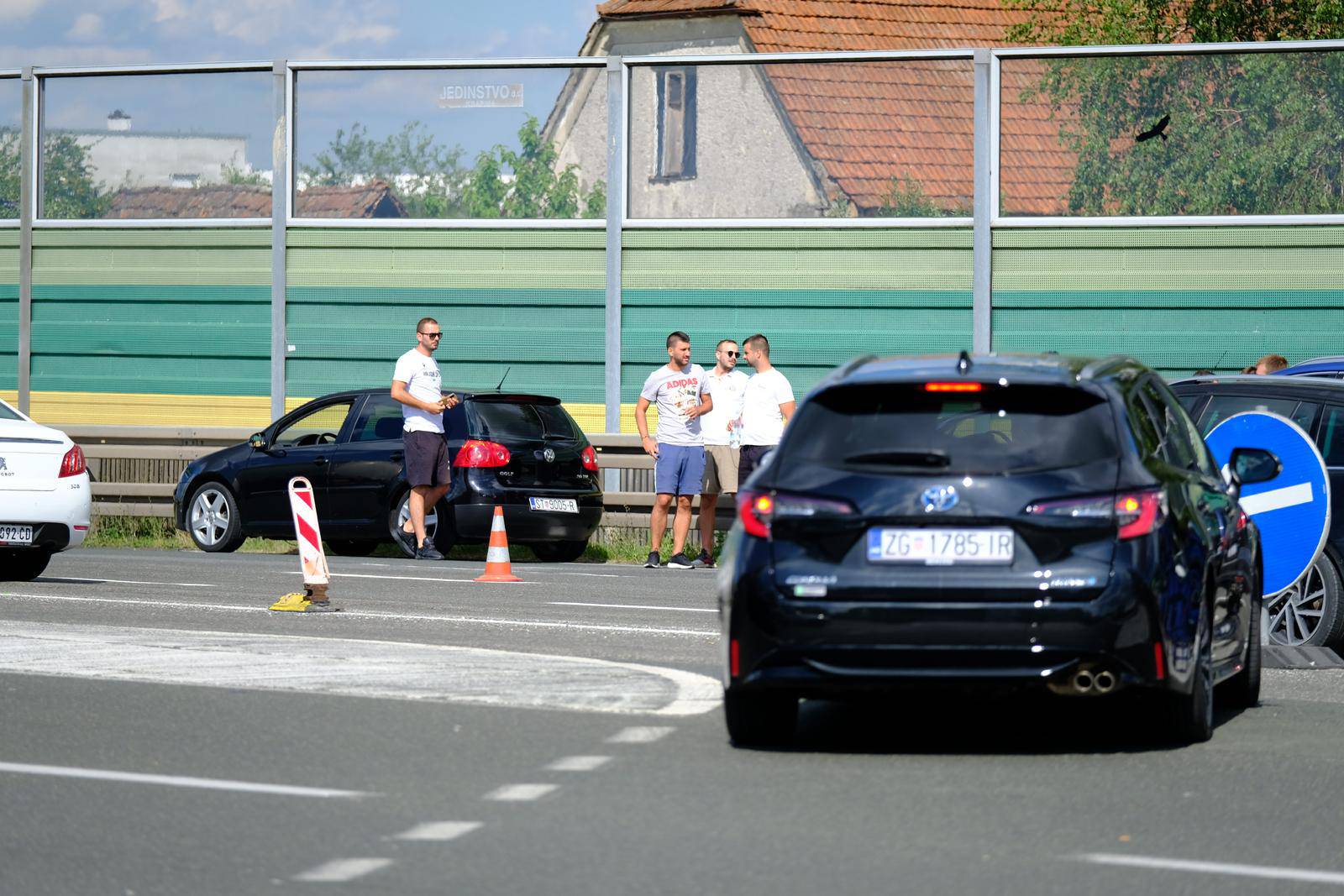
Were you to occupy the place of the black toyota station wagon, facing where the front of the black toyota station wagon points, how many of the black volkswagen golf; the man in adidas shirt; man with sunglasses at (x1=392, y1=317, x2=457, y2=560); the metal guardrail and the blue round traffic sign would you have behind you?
0

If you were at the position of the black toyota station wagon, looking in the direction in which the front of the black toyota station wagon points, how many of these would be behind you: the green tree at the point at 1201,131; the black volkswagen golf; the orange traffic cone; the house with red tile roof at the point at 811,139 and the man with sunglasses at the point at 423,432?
0

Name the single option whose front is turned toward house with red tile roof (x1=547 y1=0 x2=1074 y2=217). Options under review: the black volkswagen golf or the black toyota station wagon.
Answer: the black toyota station wagon

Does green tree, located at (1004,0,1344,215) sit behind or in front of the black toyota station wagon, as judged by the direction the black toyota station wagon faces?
in front

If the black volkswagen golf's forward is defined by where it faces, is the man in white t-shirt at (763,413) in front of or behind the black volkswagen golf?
behind

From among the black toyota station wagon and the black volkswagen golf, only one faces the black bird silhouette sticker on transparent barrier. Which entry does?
the black toyota station wagon

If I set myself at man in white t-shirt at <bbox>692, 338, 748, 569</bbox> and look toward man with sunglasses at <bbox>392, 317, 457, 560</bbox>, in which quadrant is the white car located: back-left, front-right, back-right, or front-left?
front-left

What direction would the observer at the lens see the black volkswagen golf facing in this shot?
facing away from the viewer and to the left of the viewer

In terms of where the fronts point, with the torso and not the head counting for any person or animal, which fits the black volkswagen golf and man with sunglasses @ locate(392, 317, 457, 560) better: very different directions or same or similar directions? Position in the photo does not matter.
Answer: very different directions

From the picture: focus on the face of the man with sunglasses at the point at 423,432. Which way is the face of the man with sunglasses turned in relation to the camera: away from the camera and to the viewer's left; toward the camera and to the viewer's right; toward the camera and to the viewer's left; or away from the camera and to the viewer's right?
toward the camera and to the viewer's right

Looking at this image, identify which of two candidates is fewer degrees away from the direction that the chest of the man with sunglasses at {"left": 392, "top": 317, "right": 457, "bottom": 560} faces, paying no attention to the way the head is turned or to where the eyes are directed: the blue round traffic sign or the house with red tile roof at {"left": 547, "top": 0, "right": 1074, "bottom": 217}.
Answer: the blue round traffic sign

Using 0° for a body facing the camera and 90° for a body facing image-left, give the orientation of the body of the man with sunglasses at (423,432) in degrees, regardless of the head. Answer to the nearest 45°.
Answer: approximately 315°

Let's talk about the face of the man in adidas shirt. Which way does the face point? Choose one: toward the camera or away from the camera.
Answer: toward the camera

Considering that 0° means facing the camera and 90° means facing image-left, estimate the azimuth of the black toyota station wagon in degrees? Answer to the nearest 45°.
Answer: approximately 180°

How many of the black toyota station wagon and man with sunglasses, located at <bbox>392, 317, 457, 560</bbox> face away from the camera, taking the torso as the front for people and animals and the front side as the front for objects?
1

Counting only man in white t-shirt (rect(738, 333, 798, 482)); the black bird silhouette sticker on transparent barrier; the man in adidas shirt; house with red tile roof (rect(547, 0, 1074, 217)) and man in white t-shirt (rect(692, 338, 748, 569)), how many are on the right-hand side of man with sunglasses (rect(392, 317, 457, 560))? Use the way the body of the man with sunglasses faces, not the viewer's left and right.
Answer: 0

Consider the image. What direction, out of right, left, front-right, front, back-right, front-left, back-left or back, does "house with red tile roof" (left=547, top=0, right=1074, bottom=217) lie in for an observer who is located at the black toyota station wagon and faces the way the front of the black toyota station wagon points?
front
